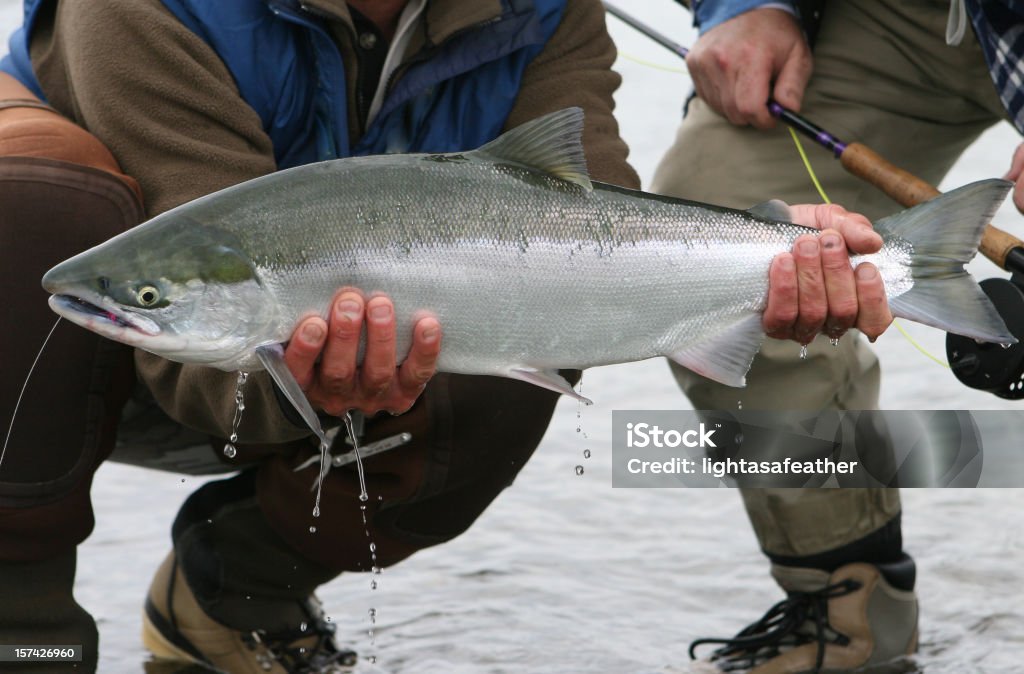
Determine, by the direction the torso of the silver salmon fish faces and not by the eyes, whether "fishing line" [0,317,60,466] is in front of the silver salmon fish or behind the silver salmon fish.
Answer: in front

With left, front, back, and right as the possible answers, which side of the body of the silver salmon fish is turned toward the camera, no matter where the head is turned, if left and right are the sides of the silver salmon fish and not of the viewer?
left
